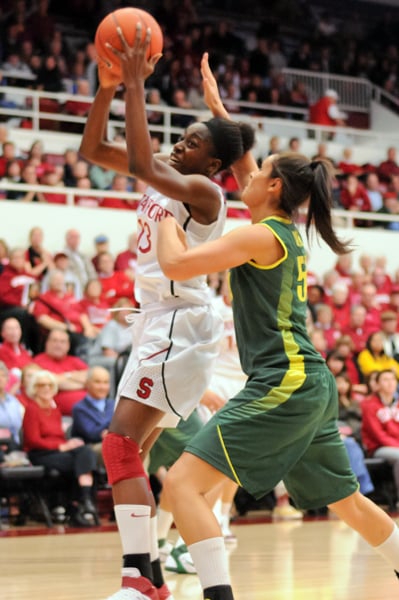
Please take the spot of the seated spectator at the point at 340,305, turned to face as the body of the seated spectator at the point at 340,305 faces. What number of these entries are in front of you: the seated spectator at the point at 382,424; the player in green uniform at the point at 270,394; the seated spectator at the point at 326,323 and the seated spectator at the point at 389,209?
3

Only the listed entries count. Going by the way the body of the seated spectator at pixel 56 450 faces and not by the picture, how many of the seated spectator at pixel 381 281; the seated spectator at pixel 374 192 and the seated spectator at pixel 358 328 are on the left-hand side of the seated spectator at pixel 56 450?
3

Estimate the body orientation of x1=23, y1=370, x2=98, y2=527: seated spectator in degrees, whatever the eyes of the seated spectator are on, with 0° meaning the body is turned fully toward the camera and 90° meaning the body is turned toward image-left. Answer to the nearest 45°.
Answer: approximately 315°

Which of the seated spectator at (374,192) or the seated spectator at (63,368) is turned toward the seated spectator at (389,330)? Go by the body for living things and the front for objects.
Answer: the seated spectator at (374,192)

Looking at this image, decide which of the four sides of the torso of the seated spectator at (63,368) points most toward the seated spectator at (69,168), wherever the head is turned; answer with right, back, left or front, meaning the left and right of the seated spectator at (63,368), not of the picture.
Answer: back

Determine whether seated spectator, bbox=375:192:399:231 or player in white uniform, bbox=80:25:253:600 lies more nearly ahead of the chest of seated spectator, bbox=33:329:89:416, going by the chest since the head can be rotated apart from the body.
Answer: the player in white uniform

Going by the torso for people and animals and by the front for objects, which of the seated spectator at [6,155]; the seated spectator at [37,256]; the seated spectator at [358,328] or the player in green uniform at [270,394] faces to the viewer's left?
the player in green uniform

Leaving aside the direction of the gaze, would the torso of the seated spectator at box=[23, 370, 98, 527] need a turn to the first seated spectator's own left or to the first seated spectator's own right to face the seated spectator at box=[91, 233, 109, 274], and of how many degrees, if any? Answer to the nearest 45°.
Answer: approximately 135° to the first seated spectator's own left

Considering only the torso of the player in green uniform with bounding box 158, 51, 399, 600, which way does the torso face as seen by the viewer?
to the viewer's left

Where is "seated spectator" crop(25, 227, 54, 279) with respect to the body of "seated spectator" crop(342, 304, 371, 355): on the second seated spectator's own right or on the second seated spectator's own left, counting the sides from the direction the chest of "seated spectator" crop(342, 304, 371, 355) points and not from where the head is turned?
on the second seated spectator's own right

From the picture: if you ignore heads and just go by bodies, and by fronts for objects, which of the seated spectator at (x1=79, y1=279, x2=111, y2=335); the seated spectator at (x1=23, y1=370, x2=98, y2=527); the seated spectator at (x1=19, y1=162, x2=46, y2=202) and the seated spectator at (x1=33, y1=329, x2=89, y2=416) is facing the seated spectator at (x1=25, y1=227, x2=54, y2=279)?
the seated spectator at (x1=19, y1=162, x2=46, y2=202)
